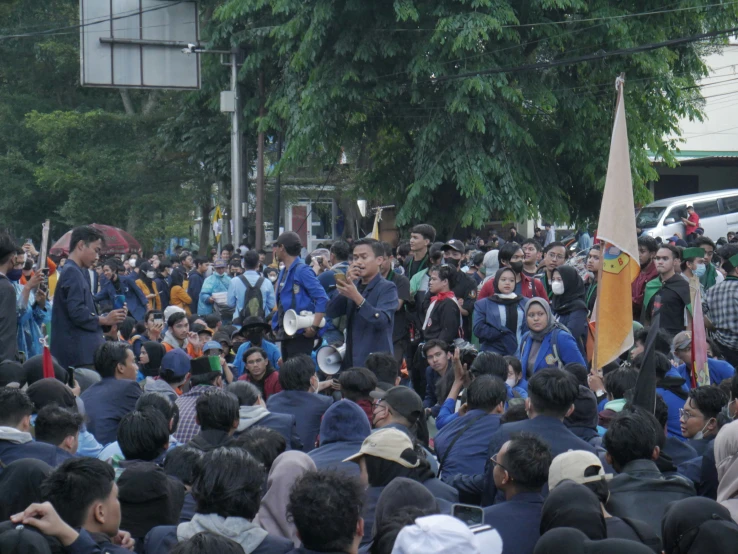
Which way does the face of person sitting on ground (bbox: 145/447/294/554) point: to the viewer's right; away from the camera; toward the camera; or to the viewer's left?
away from the camera

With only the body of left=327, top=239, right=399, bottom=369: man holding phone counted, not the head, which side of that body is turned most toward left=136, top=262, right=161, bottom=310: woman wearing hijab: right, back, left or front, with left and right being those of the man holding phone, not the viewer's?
right

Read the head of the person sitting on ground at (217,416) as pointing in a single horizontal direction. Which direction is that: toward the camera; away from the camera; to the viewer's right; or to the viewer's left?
away from the camera

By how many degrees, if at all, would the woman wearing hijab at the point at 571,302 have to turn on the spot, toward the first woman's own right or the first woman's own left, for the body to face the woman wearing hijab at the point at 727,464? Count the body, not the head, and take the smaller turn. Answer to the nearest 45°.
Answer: approximately 45° to the first woman's own left

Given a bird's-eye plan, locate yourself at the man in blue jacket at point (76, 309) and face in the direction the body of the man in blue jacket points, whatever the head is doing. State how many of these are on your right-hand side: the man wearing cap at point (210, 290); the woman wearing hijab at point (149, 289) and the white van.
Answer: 0

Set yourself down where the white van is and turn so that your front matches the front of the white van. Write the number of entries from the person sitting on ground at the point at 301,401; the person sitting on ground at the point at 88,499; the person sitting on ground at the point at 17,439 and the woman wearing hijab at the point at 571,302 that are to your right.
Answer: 0

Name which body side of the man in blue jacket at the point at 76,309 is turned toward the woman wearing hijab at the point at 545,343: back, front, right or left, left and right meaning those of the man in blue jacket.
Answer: front

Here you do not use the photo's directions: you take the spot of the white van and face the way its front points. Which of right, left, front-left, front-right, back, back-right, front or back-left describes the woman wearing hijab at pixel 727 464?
front-left

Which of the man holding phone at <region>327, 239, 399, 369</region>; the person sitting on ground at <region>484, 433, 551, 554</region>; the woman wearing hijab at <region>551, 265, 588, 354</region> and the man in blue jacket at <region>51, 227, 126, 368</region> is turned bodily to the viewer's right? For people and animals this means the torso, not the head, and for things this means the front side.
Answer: the man in blue jacket

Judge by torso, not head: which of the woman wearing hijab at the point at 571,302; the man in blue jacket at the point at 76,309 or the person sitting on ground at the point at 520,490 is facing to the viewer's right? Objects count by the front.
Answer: the man in blue jacket

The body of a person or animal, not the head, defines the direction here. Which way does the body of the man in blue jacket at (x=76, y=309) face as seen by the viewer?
to the viewer's right

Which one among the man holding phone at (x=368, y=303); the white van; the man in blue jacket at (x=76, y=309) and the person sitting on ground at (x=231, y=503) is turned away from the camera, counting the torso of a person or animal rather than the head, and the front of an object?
the person sitting on ground

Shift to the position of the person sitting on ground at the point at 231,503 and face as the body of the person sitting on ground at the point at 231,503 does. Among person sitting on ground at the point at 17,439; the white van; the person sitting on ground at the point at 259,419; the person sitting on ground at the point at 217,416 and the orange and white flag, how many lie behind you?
0

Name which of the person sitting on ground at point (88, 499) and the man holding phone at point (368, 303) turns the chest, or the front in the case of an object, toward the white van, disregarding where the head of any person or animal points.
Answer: the person sitting on ground

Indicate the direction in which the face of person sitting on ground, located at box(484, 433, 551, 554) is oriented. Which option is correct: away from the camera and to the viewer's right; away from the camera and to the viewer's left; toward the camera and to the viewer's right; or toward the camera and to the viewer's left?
away from the camera and to the viewer's left

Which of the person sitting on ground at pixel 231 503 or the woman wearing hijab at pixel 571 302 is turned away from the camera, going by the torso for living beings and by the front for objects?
the person sitting on ground

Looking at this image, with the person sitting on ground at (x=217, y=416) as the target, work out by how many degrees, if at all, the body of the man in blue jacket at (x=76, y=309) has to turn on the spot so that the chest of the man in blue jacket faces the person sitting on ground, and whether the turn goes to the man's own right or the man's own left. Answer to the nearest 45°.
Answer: approximately 90° to the man's own right

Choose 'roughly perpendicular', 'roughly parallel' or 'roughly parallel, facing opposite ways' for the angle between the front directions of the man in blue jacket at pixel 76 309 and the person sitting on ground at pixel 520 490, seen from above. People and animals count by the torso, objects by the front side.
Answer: roughly perpendicular

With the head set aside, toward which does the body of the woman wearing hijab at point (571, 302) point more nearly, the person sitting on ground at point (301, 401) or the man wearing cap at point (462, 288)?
the person sitting on ground

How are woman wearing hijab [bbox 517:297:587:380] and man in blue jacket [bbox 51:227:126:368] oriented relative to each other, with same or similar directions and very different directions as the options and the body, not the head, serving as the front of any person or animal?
very different directions
